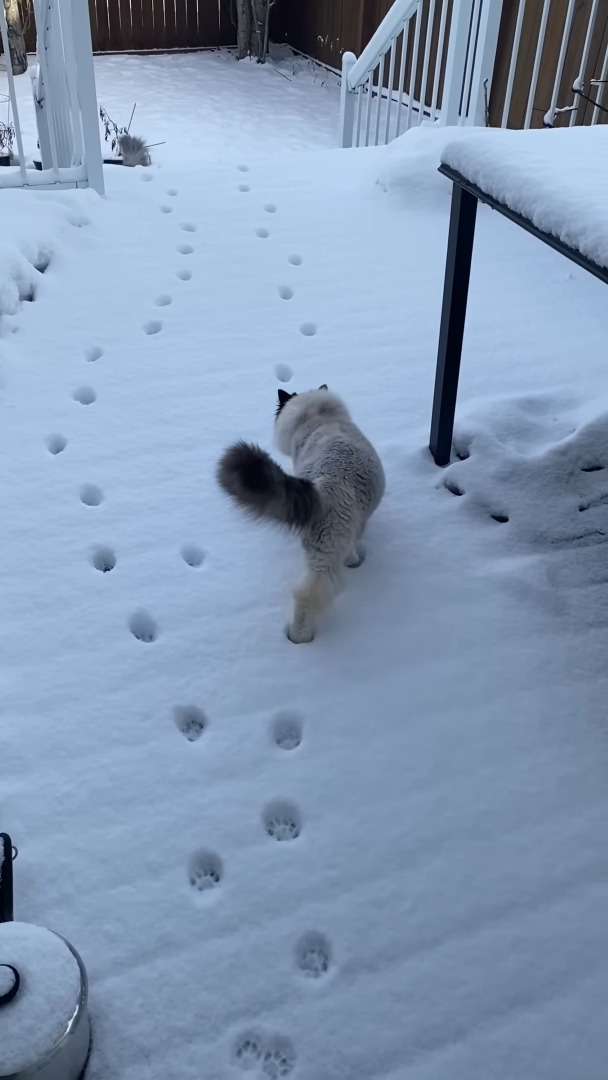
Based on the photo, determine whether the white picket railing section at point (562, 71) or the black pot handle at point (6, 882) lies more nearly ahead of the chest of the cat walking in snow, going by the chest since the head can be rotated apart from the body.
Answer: the white picket railing section

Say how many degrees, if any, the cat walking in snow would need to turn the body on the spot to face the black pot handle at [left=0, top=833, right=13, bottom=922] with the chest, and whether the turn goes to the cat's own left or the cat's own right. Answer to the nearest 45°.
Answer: approximately 135° to the cat's own left

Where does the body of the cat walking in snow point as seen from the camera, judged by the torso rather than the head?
away from the camera

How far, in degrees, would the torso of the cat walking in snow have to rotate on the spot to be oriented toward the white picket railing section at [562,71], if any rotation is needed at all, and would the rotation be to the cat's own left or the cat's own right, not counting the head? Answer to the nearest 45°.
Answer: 0° — it already faces it

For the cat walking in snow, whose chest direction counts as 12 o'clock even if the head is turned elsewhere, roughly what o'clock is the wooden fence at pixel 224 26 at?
The wooden fence is roughly at 12 o'clock from the cat walking in snow.

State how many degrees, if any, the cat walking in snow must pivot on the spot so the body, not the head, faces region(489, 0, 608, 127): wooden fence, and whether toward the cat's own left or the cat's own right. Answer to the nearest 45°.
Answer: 0° — it already faces it
